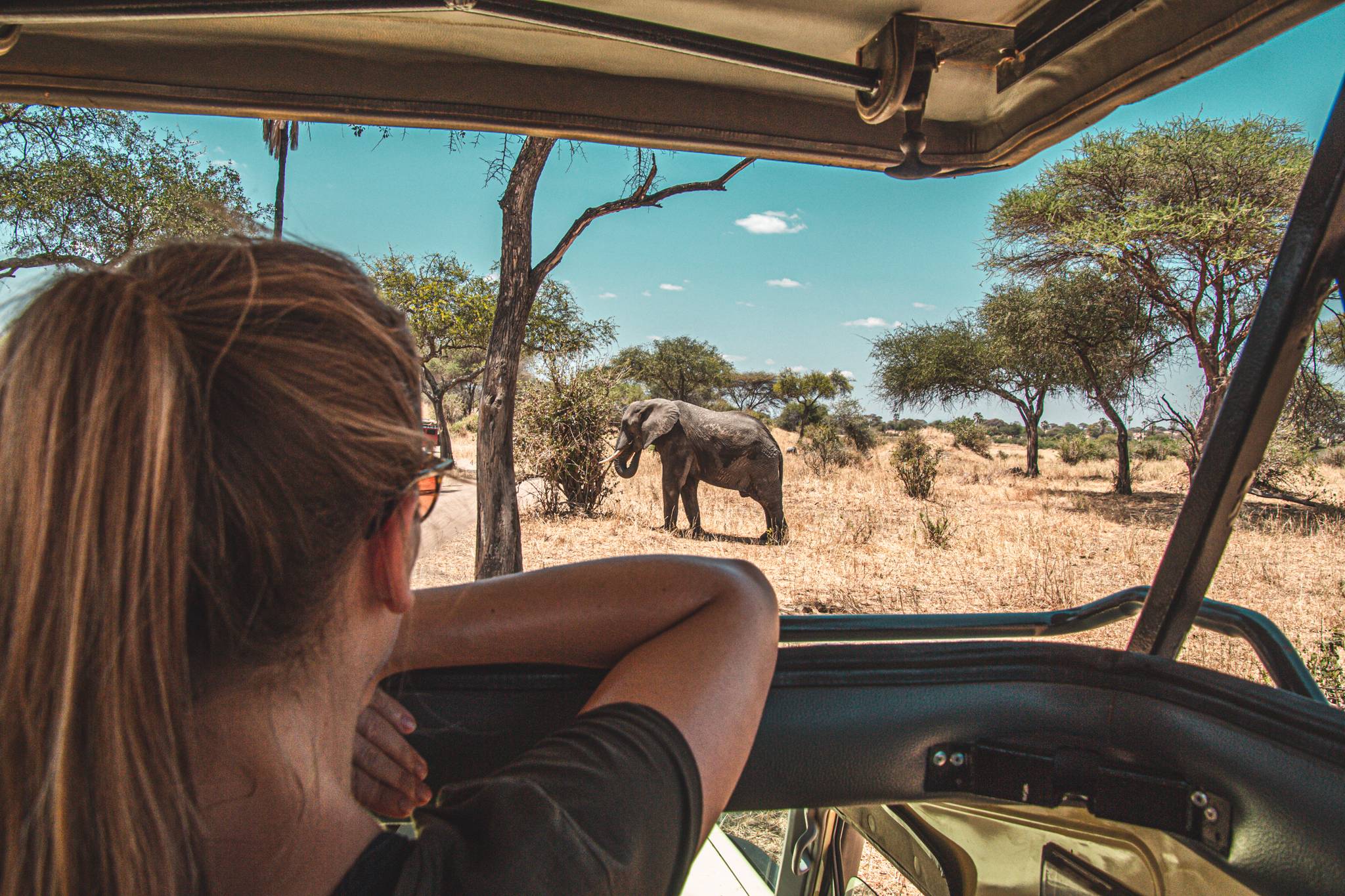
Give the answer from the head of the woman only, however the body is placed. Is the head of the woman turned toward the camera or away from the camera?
away from the camera

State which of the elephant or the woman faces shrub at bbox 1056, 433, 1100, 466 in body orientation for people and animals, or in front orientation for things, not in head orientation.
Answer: the woman

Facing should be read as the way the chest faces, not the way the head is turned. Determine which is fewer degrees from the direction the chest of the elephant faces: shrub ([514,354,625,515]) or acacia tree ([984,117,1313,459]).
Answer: the shrub

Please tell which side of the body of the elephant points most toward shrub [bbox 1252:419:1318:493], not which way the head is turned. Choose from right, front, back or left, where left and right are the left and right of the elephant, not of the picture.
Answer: back

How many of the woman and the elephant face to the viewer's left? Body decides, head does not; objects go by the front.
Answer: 1

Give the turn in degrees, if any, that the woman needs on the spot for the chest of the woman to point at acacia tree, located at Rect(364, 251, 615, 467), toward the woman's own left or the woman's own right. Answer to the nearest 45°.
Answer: approximately 45° to the woman's own left

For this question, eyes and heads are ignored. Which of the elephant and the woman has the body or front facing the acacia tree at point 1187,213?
the woman

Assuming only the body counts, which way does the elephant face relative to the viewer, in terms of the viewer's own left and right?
facing to the left of the viewer

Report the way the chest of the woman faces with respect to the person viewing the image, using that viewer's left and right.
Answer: facing away from the viewer and to the right of the viewer

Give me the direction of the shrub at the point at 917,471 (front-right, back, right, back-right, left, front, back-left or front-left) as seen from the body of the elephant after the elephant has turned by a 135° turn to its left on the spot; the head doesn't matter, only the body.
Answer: left

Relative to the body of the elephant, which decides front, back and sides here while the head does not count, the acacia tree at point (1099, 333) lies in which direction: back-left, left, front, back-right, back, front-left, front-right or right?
back-right
